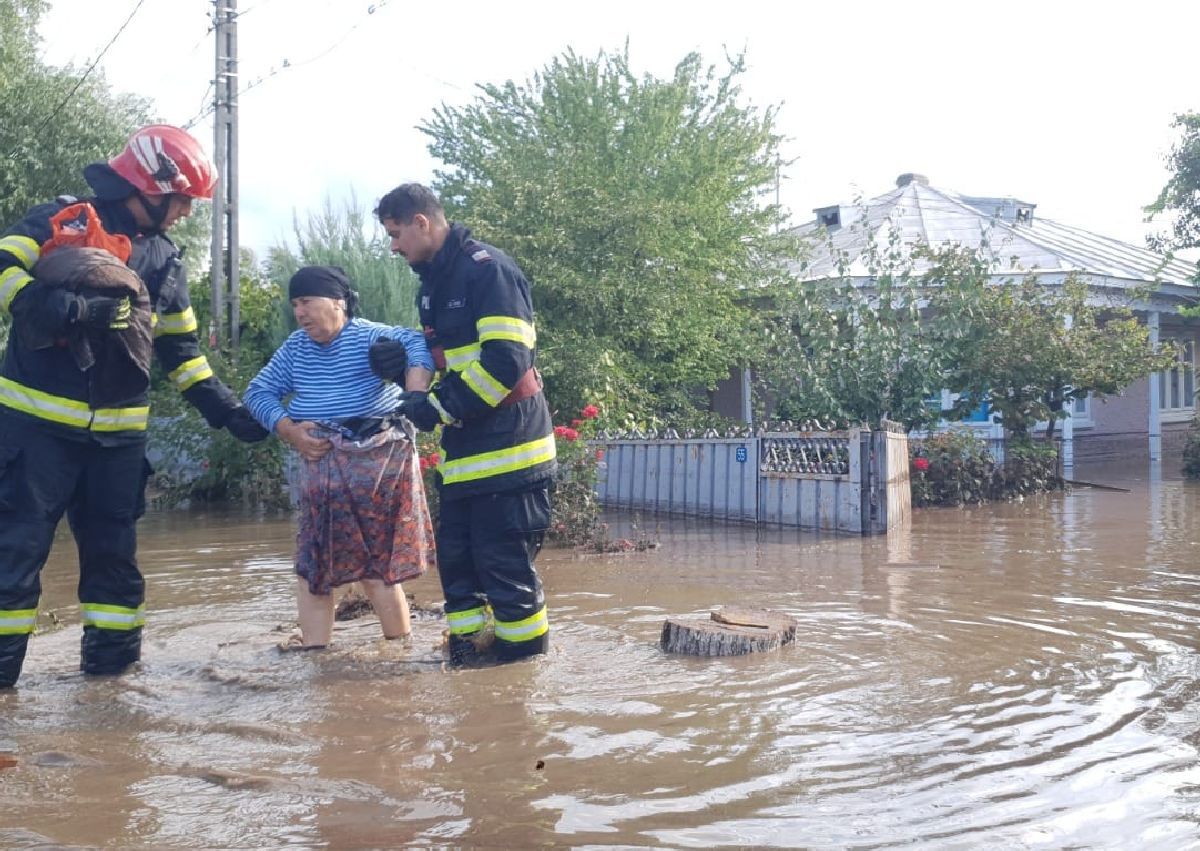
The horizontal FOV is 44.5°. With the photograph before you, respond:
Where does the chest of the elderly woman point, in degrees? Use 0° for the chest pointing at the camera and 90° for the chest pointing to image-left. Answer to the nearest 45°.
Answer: approximately 45°

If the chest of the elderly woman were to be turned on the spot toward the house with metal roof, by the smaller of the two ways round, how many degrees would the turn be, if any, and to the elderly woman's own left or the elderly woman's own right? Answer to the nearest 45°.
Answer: approximately 180°

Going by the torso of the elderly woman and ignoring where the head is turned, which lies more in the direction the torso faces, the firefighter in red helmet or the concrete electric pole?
the firefighter in red helmet

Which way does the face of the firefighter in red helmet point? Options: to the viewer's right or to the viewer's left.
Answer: to the viewer's right

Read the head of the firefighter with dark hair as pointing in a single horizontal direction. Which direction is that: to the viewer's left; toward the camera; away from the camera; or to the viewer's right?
to the viewer's left

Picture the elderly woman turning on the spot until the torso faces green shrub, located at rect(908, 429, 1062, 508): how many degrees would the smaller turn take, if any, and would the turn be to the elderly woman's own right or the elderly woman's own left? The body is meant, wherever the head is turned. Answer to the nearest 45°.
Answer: approximately 180°

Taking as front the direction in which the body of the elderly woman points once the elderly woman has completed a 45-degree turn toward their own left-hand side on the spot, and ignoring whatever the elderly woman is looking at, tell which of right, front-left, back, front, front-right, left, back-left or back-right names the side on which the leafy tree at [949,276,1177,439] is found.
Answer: back-left

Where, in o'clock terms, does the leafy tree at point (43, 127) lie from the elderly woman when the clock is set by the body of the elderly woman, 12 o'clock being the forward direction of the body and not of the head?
The leafy tree is roughly at 4 o'clock from the elderly woman.

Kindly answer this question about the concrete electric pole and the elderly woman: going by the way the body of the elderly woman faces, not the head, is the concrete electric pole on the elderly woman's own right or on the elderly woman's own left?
on the elderly woman's own right

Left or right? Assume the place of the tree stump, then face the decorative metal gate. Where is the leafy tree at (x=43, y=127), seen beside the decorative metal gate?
left
